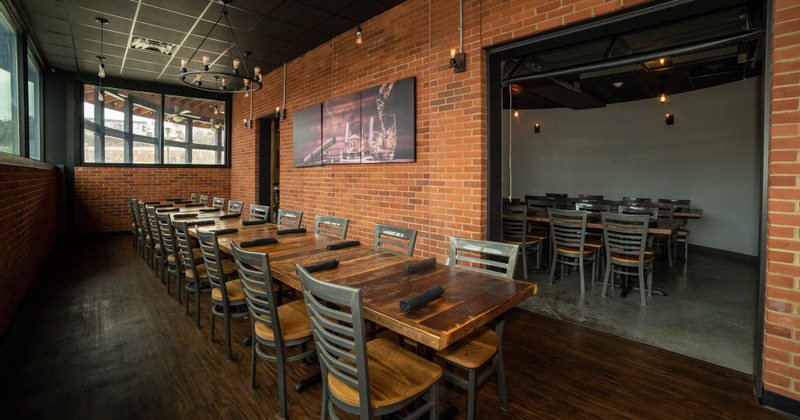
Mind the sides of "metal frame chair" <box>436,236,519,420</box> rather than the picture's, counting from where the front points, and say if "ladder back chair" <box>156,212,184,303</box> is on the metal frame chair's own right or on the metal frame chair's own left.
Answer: on the metal frame chair's own right

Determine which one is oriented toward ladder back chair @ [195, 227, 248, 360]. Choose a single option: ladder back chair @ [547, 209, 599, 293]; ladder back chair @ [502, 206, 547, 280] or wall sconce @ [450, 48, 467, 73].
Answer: the wall sconce

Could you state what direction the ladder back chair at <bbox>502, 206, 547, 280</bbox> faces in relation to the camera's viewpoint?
facing away from the viewer and to the right of the viewer

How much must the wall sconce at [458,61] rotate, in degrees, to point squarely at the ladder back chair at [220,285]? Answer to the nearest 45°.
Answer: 0° — it already faces it

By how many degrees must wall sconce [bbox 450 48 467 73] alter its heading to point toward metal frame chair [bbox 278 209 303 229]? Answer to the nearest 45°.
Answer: approximately 45° to its right

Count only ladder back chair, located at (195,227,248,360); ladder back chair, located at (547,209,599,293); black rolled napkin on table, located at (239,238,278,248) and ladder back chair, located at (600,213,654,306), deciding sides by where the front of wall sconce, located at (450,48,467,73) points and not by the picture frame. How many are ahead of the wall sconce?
2
